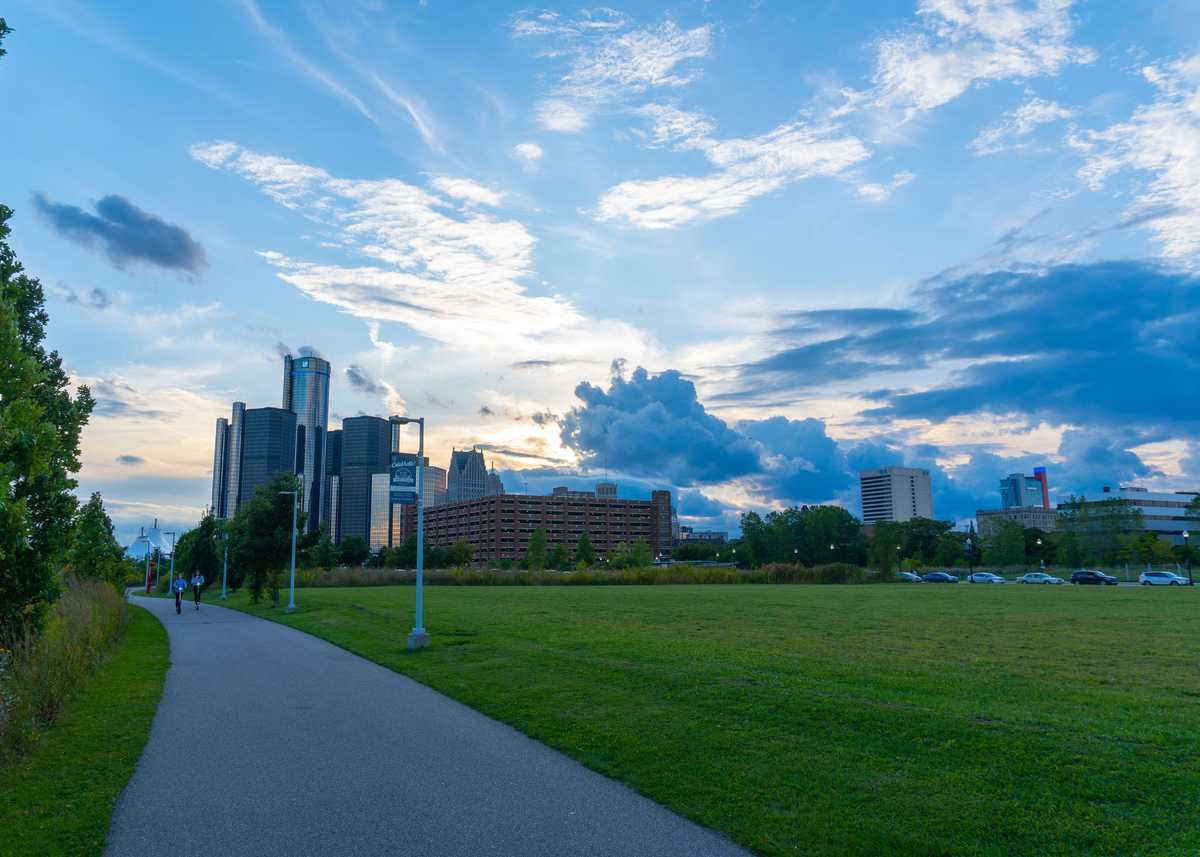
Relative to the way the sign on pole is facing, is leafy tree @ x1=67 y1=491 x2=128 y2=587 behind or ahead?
behind

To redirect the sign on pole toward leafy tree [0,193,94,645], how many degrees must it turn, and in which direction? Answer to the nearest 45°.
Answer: approximately 45° to its right

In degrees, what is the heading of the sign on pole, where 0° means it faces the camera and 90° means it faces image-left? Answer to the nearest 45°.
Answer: approximately 0°
